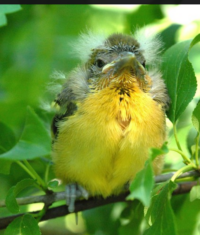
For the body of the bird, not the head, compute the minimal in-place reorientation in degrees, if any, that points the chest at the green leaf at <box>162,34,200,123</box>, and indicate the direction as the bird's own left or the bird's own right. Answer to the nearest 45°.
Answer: approximately 90° to the bird's own left

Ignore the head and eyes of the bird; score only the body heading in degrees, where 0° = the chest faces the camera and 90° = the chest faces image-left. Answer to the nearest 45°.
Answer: approximately 0°

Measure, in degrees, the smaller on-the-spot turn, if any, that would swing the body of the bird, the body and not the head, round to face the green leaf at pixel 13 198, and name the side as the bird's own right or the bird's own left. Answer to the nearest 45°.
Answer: approximately 45° to the bird's own right

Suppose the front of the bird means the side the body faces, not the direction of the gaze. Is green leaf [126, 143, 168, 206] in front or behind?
in front

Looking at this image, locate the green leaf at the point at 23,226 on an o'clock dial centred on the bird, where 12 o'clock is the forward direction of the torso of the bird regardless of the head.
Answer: The green leaf is roughly at 2 o'clock from the bird.
